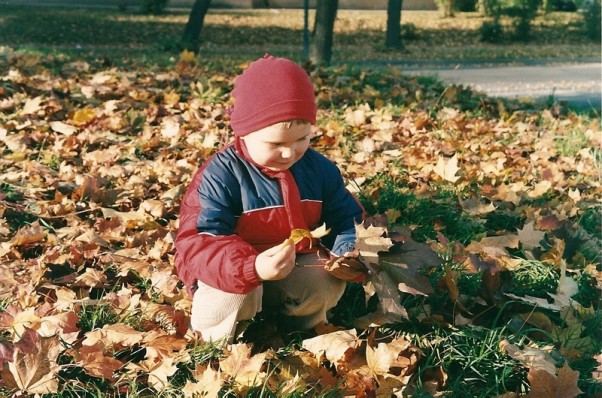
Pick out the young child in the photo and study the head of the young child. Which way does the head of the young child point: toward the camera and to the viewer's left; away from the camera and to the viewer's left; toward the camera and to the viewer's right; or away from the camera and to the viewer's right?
toward the camera and to the viewer's right

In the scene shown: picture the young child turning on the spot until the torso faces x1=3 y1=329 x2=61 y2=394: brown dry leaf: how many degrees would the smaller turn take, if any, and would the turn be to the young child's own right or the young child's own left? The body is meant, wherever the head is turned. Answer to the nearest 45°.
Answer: approximately 90° to the young child's own right

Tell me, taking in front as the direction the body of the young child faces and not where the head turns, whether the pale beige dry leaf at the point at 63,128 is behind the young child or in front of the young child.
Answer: behind

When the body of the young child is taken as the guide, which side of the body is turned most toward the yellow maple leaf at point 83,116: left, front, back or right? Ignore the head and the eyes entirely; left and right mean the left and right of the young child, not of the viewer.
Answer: back

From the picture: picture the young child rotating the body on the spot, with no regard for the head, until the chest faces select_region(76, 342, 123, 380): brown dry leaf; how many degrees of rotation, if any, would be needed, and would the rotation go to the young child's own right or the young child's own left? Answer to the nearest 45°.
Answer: approximately 90° to the young child's own right

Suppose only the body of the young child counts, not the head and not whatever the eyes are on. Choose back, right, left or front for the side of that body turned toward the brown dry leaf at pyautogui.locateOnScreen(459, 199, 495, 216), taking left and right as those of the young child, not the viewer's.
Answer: left

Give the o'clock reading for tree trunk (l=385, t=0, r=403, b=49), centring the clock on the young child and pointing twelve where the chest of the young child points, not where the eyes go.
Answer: The tree trunk is roughly at 8 o'clock from the young child.

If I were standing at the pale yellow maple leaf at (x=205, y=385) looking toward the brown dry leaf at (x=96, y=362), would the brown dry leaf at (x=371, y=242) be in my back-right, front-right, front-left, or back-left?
back-right

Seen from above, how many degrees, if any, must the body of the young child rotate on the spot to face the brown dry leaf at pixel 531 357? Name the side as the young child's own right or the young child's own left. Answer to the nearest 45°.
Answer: approximately 45° to the young child's own left

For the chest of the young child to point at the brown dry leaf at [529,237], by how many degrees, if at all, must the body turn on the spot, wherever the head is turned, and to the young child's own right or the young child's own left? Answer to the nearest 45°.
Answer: approximately 90° to the young child's own left
